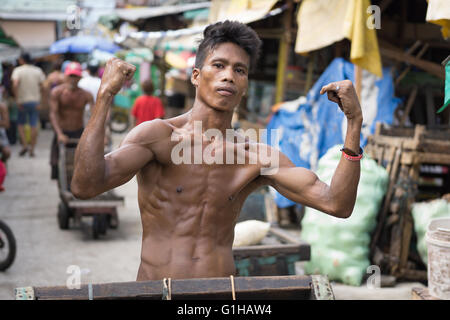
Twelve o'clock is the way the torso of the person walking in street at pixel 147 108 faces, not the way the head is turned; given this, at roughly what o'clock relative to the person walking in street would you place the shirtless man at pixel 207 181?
The shirtless man is roughly at 6 o'clock from the person walking in street.

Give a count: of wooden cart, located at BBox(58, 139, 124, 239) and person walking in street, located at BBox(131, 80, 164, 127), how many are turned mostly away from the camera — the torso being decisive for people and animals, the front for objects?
1

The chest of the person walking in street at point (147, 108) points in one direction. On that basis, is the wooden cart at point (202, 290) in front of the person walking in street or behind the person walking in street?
behind

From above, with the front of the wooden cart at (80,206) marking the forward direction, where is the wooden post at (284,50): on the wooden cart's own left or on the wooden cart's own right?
on the wooden cart's own left

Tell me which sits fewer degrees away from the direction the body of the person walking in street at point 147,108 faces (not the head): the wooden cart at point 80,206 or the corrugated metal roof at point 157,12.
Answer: the corrugated metal roof

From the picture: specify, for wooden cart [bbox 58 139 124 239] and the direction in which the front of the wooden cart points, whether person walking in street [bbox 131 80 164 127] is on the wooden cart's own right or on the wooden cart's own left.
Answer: on the wooden cart's own left

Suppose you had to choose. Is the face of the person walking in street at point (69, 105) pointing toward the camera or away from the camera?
toward the camera

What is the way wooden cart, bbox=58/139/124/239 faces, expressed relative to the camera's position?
facing the viewer and to the right of the viewer

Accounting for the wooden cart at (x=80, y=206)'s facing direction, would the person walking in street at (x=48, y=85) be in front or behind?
behind

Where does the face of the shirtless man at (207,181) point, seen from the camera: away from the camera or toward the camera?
toward the camera

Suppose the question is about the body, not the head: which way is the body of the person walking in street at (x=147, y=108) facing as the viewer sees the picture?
away from the camera
